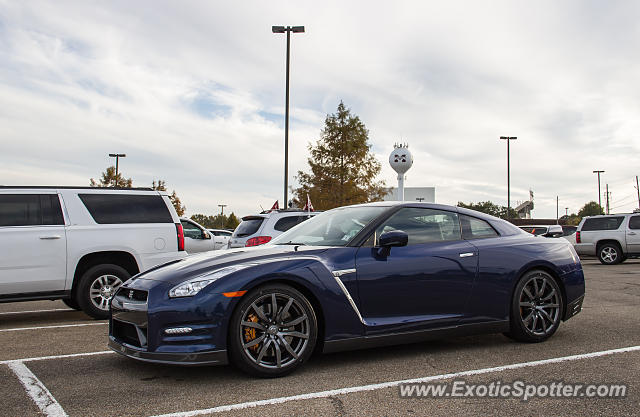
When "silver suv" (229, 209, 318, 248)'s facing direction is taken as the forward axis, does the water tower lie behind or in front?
in front

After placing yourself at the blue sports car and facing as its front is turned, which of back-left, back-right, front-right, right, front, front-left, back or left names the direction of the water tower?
back-right

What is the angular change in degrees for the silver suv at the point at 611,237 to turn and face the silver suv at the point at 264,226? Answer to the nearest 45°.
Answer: approximately 135° to its right

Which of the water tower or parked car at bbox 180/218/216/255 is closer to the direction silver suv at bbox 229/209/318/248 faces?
the water tower

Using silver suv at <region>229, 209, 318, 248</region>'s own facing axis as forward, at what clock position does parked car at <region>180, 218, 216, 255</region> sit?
The parked car is roughly at 10 o'clock from the silver suv.

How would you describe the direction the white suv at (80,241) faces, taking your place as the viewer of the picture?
facing to the left of the viewer

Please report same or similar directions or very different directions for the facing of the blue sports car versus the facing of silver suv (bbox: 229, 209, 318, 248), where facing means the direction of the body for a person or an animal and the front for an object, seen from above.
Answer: very different directions

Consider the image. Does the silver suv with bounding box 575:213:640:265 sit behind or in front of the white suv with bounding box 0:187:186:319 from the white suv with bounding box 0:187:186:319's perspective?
behind

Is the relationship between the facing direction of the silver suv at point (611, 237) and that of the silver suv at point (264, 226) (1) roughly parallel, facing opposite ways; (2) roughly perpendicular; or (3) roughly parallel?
roughly perpendicular

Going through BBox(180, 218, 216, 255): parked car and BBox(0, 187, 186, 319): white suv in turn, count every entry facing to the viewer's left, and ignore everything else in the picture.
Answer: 1

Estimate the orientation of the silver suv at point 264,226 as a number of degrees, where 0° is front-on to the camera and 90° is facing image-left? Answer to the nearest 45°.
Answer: approximately 225°

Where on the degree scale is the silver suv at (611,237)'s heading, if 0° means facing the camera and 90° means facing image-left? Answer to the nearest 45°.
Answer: approximately 270°

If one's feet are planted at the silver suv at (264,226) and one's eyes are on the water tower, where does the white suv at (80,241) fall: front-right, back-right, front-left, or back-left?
back-left

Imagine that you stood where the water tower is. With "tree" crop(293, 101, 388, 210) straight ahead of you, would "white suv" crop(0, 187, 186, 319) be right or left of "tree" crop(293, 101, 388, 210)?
left
